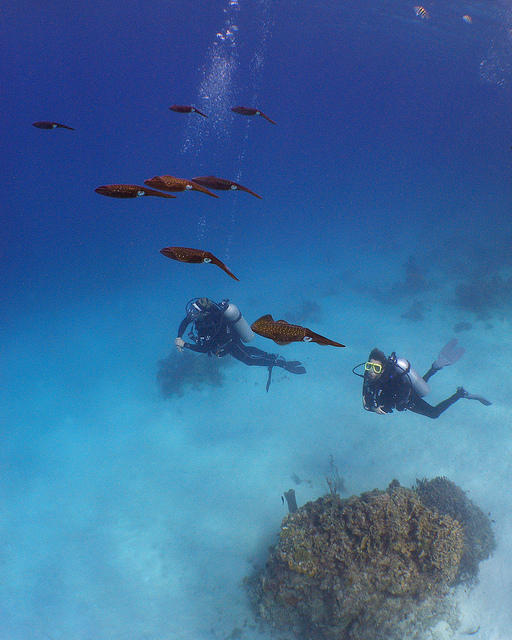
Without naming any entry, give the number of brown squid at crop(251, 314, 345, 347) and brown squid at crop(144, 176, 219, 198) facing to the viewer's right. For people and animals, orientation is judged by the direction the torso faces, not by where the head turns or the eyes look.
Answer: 2

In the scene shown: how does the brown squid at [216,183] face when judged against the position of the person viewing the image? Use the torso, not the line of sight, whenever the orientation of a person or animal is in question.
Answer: facing to the right of the viewer

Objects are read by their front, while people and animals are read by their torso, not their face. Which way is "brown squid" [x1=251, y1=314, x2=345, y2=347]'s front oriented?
to the viewer's right

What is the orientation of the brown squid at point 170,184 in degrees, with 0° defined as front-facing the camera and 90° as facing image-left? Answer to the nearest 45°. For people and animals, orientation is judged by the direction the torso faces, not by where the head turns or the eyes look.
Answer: approximately 270°
